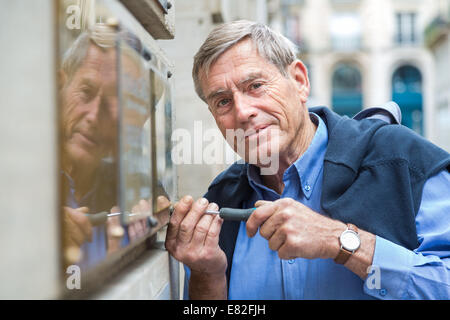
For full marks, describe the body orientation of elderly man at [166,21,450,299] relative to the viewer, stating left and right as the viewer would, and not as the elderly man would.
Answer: facing the viewer and to the left of the viewer

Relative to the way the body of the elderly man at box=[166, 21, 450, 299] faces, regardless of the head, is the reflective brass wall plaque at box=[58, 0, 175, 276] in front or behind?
in front

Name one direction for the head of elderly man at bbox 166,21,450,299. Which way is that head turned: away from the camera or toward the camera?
toward the camera
